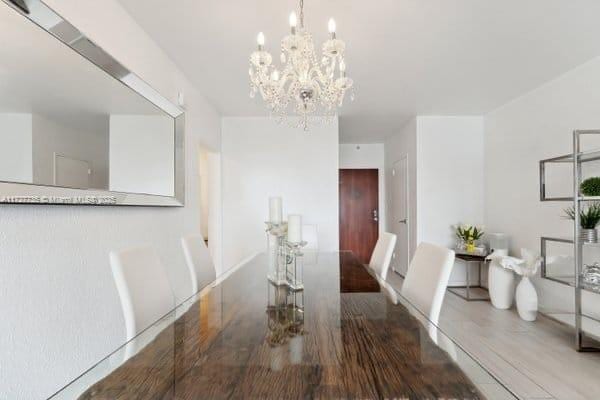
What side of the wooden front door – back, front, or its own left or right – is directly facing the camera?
front

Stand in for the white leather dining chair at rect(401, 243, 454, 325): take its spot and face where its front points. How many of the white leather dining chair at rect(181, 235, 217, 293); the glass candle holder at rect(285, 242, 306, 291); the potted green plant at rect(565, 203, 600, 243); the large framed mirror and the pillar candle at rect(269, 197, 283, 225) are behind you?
1

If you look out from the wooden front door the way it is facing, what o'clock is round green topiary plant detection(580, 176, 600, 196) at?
The round green topiary plant is roughly at 11 o'clock from the wooden front door.

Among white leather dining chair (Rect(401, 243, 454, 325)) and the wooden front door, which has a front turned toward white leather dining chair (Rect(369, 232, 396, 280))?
the wooden front door

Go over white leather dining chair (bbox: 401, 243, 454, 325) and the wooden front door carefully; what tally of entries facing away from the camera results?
0

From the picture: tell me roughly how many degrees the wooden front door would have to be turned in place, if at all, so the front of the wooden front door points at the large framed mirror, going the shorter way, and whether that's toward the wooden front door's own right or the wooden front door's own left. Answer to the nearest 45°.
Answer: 0° — it already faces it

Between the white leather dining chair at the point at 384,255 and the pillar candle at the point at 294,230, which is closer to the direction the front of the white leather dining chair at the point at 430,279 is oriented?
the pillar candle

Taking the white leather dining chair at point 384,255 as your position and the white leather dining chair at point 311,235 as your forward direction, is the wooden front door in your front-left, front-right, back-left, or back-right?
front-right

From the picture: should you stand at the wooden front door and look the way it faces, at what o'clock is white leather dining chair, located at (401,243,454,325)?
The white leather dining chair is roughly at 12 o'clock from the wooden front door.

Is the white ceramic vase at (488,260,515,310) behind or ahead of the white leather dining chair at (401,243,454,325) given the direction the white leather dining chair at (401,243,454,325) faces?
behind

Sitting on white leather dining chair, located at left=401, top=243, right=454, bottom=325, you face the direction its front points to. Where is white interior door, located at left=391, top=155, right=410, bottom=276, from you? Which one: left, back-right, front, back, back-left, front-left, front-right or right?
back-right

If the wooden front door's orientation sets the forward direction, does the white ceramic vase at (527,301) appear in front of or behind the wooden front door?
in front

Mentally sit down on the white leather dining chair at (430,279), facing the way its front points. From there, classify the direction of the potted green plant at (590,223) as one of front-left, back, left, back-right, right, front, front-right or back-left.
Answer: back

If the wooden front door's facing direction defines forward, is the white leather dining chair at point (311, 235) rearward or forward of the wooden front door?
forward

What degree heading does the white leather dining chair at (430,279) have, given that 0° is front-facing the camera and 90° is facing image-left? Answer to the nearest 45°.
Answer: approximately 45°

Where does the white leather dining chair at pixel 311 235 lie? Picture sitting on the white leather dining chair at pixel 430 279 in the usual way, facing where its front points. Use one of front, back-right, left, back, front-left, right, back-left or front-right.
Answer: right

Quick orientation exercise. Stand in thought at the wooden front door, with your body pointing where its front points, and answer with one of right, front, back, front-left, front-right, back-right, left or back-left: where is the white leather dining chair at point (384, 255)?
front
